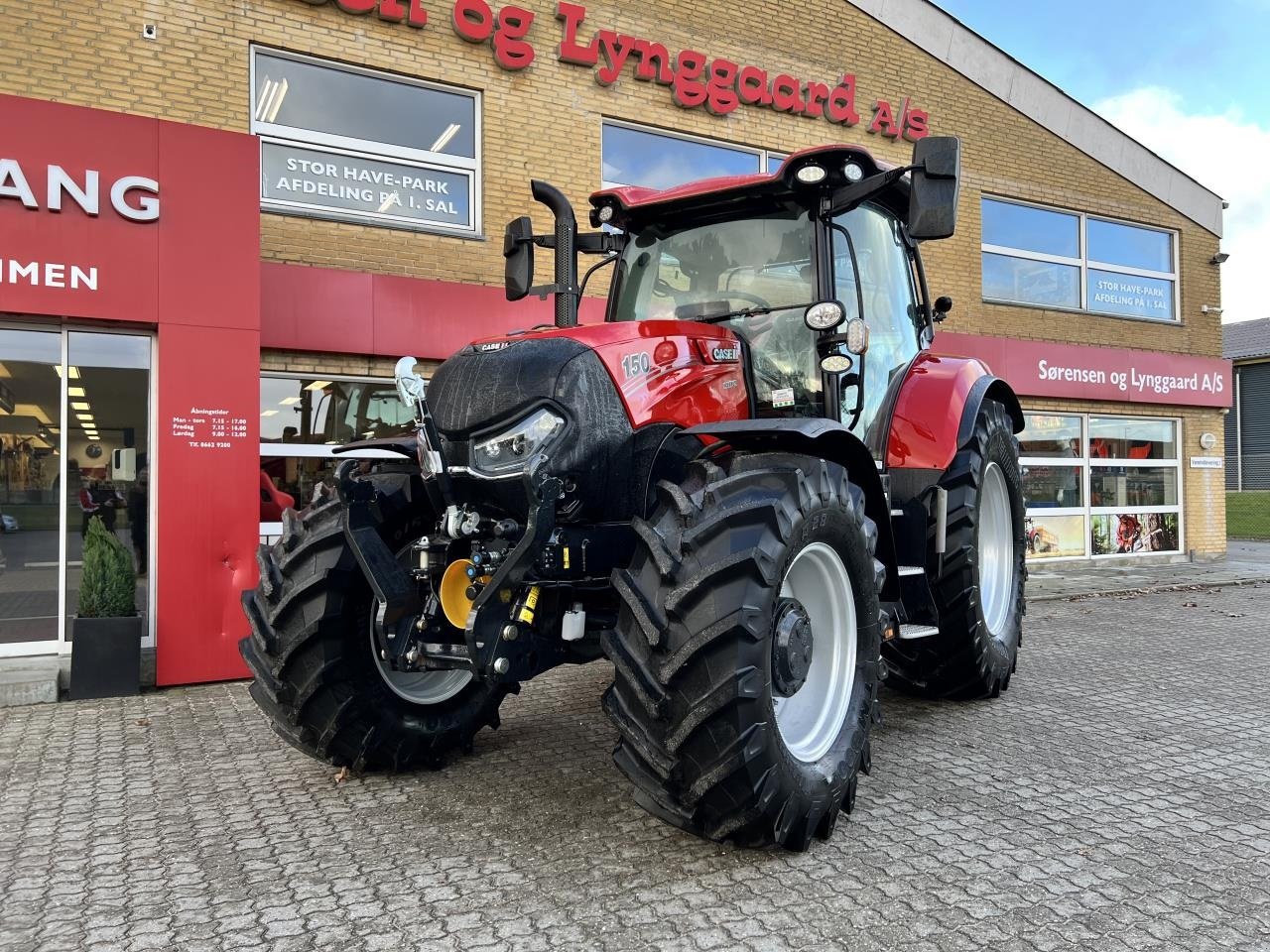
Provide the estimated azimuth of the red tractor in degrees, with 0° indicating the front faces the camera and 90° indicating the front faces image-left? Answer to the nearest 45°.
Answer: approximately 45°

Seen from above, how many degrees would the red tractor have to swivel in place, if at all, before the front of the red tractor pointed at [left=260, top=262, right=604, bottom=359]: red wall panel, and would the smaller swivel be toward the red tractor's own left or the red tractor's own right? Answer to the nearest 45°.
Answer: approximately 90° to the red tractor's own right

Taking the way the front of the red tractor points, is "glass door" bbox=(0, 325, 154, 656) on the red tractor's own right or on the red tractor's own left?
on the red tractor's own right

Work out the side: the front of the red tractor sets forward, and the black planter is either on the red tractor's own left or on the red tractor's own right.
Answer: on the red tractor's own right

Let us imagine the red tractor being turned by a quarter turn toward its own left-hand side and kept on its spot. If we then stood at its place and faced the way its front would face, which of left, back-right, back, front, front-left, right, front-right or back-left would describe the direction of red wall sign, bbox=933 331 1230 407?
left

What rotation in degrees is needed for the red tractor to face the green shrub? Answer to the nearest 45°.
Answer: approximately 90° to its right

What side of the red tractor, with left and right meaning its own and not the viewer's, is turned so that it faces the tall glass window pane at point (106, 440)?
right
